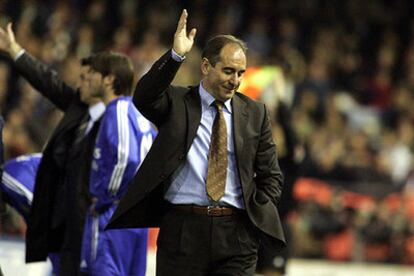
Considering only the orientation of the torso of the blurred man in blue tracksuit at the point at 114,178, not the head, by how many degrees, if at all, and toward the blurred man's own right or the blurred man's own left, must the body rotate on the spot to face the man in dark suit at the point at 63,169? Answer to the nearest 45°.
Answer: approximately 45° to the blurred man's own right

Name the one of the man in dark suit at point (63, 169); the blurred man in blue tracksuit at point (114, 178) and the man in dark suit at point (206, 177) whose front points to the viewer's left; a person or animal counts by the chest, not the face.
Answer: the blurred man in blue tracksuit

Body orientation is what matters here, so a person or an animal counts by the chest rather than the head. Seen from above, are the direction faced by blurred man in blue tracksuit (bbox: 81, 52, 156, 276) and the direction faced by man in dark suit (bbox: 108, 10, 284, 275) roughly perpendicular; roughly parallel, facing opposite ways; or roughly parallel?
roughly perpendicular

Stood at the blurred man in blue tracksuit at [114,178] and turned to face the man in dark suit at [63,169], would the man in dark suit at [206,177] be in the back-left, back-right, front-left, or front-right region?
back-left

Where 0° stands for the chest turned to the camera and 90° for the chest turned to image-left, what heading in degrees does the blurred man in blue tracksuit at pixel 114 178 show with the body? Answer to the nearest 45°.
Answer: approximately 90°

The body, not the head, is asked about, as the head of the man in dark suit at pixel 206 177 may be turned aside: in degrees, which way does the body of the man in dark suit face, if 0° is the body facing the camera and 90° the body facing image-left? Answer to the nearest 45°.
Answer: approximately 0°
